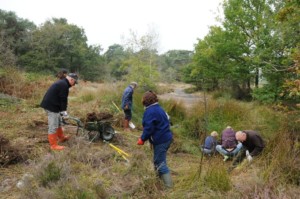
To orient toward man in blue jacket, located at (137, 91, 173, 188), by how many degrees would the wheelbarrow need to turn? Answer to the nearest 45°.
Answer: approximately 90° to its right

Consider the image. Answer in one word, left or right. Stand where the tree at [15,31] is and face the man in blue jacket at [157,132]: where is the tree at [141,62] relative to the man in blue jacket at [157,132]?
left

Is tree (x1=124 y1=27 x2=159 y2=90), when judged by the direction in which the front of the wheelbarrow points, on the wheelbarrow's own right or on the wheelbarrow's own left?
on the wheelbarrow's own left

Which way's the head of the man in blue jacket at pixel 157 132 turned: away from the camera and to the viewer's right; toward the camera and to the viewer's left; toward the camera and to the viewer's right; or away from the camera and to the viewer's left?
away from the camera and to the viewer's left

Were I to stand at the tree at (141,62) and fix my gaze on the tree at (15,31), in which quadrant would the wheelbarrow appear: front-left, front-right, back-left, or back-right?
back-left

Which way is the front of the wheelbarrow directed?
to the viewer's right
